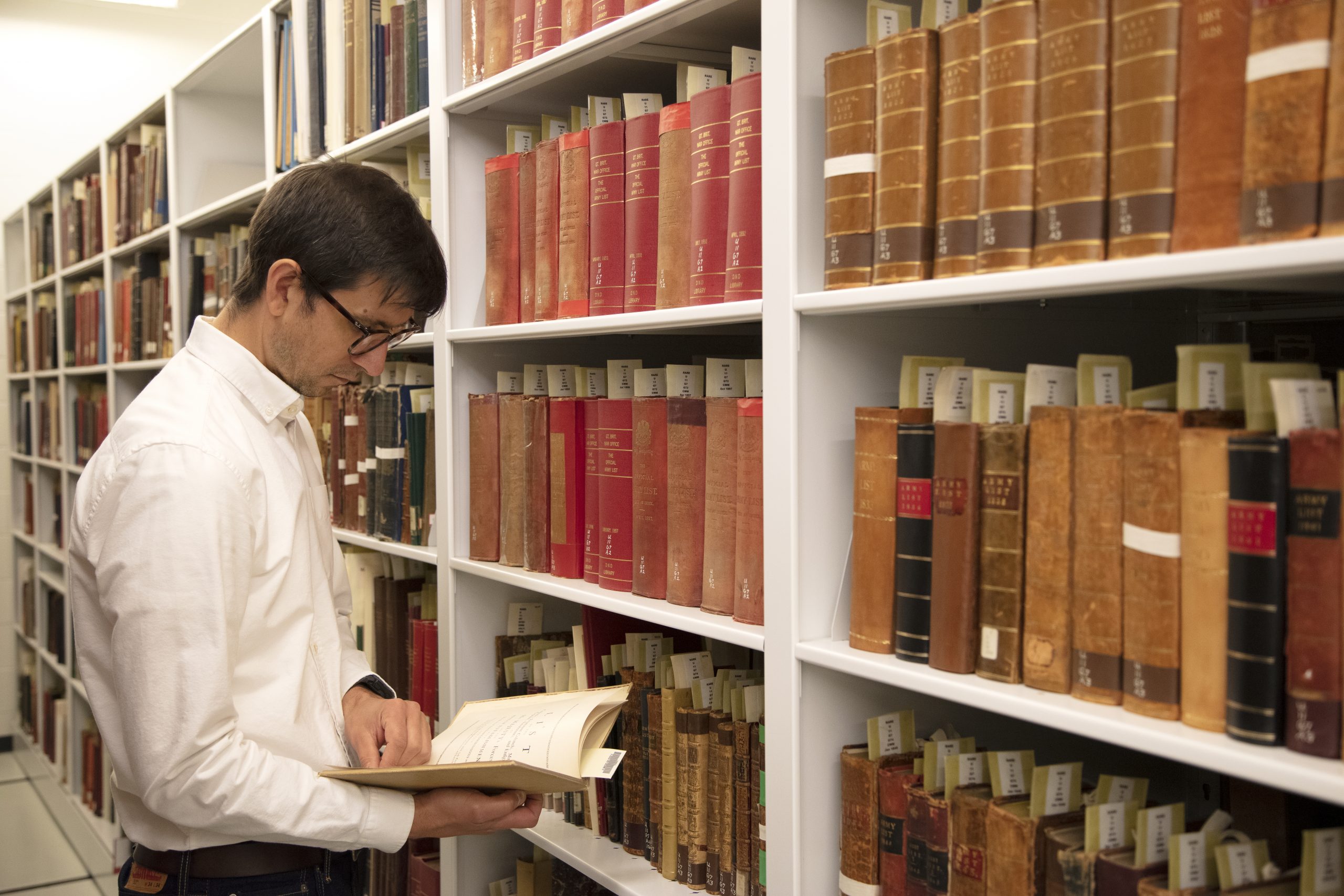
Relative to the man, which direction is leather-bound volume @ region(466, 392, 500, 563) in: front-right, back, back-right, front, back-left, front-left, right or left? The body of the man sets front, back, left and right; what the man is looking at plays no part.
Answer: front-left

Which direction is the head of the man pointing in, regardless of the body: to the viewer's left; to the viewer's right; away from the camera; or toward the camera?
to the viewer's right
